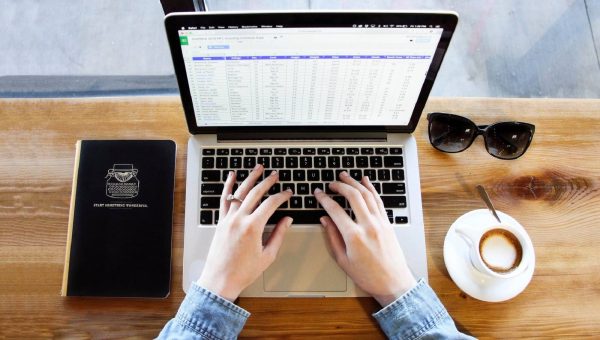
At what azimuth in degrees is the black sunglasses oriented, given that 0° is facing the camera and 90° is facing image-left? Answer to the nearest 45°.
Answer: approximately 0°

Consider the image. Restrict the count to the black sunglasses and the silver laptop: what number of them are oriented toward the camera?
2

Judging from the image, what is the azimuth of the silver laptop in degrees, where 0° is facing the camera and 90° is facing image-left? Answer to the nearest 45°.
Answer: approximately 0°
